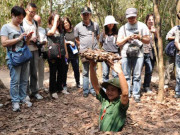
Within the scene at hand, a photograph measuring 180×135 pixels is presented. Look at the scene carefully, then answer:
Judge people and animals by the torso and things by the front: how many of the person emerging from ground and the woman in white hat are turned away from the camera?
0

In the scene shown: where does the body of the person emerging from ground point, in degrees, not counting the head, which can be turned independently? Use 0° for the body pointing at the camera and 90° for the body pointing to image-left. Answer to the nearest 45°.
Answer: approximately 45°

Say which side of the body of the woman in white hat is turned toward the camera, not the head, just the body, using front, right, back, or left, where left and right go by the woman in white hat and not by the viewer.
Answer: front

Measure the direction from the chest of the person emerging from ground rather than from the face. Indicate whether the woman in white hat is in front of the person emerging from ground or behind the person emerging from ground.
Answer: behind

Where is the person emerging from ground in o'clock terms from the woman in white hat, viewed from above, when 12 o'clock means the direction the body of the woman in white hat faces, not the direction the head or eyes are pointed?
The person emerging from ground is roughly at 12 o'clock from the woman in white hat.
